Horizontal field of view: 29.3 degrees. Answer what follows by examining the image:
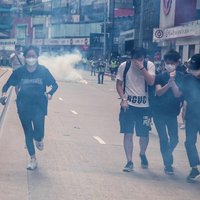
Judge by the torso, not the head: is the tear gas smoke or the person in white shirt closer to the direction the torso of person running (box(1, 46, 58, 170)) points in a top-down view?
the person in white shirt

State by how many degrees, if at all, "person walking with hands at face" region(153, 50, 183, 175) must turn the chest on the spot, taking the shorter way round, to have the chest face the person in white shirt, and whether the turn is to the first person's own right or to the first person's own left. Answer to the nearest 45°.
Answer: approximately 90° to the first person's own right

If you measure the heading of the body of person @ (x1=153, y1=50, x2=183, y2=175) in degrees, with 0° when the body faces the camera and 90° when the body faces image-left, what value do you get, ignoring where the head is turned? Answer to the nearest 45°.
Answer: approximately 0°

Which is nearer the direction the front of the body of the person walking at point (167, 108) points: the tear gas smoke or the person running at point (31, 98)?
the person running

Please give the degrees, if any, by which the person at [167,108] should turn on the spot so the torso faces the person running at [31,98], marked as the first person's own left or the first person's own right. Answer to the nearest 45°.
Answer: approximately 90° to the first person's own right

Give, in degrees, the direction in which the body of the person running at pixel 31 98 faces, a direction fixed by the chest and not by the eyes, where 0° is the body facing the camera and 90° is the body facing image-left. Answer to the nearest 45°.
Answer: approximately 0°

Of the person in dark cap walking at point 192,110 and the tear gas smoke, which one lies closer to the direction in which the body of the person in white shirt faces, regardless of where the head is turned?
the person in dark cap walking

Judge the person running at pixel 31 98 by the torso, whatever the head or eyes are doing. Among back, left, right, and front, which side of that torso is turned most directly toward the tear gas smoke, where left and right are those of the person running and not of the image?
back
